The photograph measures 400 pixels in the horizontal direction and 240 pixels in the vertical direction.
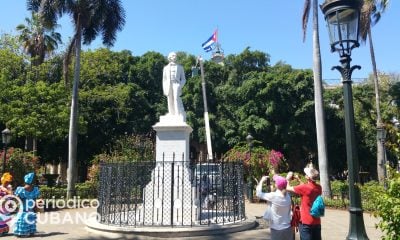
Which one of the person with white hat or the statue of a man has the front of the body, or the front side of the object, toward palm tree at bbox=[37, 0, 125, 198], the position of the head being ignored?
the person with white hat

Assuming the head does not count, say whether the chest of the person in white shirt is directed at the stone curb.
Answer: yes

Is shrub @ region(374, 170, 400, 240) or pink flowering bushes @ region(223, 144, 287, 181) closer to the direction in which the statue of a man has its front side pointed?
the shrub

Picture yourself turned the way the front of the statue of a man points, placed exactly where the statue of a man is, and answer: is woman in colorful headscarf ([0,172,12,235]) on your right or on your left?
on your right

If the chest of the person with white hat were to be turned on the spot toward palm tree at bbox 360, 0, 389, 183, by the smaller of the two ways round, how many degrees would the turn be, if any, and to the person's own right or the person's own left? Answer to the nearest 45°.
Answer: approximately 45° to the person's own right

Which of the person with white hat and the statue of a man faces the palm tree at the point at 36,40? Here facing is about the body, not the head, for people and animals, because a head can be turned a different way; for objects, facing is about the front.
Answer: the person with white hat

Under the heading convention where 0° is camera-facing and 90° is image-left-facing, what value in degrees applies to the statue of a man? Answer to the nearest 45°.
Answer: approximately 0°

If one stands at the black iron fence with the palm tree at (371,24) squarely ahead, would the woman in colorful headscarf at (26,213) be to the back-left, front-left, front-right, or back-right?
back-left

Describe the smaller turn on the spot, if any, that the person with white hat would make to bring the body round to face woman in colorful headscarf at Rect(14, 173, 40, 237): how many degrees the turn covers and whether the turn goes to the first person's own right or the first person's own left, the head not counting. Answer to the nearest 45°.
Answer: approximately 45° to the first person's own left

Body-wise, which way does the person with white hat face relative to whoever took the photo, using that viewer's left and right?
facing away from the viewer and to the left of the viewer

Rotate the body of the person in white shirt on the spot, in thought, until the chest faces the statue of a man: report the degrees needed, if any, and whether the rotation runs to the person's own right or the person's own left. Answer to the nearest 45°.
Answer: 0° — they already face it

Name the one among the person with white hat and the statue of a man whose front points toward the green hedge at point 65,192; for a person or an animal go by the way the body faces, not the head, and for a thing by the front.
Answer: the person with white hat

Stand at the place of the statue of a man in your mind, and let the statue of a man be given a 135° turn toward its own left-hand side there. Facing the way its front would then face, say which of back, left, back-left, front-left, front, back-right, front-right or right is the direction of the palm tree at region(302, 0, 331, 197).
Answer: front

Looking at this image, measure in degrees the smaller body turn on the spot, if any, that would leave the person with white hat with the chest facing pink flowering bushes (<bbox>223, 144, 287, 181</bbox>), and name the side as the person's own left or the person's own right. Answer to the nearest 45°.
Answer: approximately 45° to the person's own right
